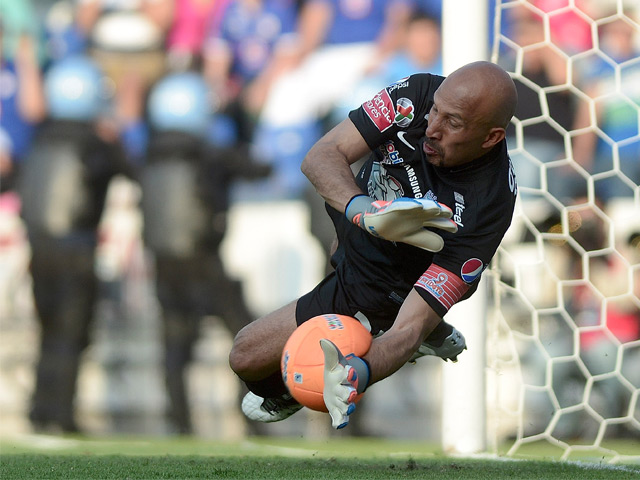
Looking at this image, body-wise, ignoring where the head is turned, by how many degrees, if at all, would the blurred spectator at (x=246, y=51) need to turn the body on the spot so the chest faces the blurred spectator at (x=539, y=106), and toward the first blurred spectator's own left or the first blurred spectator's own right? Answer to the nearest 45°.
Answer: approximately 45° to the first blurred spectator's own left

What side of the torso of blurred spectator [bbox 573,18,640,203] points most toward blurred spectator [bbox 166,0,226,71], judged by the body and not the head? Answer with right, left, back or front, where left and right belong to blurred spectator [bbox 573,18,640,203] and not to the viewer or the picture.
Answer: right

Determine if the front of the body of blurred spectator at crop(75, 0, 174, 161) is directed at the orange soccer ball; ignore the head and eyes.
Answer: yes

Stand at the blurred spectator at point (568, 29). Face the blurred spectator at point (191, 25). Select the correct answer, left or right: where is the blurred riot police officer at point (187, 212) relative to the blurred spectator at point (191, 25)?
left

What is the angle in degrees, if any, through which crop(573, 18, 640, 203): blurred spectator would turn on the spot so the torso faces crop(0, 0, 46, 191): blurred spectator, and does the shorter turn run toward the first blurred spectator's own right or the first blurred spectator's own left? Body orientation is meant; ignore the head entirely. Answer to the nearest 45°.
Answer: approximately 90° to the first blurred spectator's own right

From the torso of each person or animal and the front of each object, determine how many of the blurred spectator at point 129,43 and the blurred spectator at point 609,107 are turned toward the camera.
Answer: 2

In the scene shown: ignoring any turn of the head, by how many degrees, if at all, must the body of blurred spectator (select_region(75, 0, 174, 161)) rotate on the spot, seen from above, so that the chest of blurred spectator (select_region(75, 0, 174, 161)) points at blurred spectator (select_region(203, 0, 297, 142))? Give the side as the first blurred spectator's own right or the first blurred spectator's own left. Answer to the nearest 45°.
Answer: approximately 90° to the first blurred spectator's own left

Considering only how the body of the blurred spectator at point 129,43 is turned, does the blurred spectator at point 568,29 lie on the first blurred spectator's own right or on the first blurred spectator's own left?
on the first blurred spectator's own left

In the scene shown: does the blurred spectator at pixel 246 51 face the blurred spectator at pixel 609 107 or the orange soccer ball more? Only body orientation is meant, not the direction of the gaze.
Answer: the orange soccer ball

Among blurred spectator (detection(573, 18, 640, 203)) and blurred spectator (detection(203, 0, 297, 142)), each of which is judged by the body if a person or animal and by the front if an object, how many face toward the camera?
2

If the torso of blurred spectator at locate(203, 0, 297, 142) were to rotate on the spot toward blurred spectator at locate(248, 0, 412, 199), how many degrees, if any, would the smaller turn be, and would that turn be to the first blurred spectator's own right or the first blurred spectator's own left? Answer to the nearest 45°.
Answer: approximately 45° to the first blurred spectator's own left
